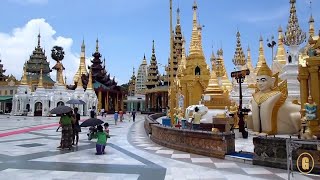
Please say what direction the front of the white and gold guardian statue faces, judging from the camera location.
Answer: facing the viewer and to the left of the viewer

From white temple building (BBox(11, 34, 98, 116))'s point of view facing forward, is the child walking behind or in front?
in front

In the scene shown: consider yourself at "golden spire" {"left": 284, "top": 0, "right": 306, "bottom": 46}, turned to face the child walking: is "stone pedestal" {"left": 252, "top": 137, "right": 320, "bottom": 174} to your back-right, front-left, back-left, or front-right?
front-left

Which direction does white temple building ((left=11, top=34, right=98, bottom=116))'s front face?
toward the camera

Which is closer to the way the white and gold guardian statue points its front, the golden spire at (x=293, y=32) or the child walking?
the child walking

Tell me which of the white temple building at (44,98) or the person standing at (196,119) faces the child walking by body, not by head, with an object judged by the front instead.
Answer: the white temple building

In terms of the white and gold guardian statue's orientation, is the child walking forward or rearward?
forward

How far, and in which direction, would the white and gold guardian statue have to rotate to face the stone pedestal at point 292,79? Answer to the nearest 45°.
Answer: approximately 135° to its right

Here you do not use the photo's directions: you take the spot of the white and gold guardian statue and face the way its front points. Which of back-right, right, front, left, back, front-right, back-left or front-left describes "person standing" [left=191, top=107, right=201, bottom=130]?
right
